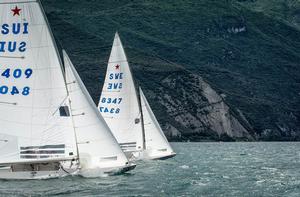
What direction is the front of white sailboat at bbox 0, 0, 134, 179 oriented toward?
to the viewer's right
